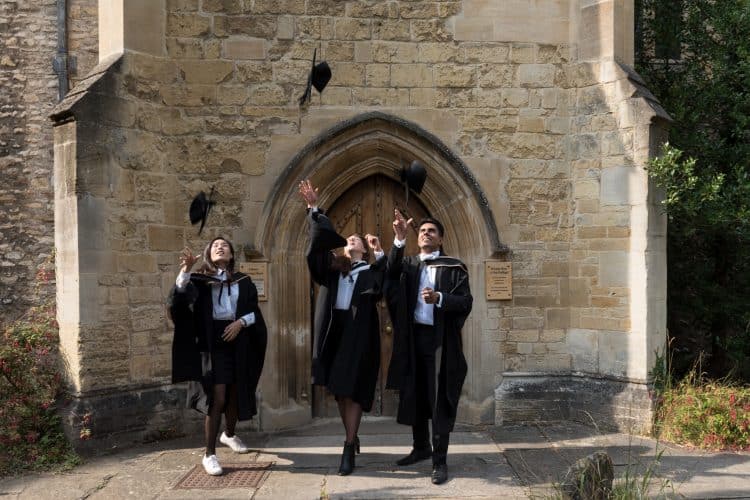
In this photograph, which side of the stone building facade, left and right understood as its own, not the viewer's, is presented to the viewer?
front

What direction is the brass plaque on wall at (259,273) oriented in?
toward the camera

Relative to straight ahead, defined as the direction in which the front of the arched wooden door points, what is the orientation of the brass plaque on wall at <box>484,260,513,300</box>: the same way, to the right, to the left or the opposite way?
the same way

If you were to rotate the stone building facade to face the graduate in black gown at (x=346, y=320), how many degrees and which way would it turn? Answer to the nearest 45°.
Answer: approximately 45° to its right

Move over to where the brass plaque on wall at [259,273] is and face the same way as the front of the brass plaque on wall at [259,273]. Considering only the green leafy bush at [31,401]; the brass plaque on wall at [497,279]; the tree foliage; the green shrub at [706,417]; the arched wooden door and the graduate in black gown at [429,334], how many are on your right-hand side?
1

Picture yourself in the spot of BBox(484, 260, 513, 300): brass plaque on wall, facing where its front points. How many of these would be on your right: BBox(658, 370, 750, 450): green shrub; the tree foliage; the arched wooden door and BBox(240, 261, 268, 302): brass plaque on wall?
2

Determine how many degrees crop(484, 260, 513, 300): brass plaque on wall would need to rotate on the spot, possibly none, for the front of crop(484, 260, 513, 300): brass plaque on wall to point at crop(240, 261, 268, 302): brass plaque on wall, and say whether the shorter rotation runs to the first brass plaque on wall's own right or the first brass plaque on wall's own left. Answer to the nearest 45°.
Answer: approximately 90° to the first brass plaque on wall's own right

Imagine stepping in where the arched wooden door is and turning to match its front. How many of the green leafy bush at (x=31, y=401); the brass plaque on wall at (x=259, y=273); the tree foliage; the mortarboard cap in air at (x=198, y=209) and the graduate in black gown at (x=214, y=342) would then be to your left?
1

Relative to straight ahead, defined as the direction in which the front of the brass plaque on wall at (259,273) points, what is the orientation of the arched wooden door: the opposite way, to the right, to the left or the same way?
the same way

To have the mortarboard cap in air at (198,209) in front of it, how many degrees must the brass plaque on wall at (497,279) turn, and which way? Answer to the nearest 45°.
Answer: approximately 45° to its right

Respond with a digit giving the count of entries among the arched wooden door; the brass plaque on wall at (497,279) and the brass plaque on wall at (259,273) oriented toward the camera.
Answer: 3

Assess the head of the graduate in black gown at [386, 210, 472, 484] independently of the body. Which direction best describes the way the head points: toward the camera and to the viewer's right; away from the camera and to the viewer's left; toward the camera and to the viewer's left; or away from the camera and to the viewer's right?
toward the camera and to the viewer's left

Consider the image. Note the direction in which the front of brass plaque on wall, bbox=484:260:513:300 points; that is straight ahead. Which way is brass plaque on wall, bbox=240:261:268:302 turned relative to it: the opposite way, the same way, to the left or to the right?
the same way

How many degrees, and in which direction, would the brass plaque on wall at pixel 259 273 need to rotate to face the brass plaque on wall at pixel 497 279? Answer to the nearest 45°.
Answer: approximately 90° to its left

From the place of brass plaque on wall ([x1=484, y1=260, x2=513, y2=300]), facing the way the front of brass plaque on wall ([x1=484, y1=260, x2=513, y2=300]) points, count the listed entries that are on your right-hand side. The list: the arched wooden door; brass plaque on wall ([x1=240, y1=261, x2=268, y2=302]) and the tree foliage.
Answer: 2

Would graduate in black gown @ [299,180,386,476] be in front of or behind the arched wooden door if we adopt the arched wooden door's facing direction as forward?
in front

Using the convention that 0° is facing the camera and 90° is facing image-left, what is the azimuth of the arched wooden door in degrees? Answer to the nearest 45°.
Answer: approximately 0°

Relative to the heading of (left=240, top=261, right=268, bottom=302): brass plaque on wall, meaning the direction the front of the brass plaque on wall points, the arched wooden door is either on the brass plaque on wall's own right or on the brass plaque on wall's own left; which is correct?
on the brass plaque on wall's own left
